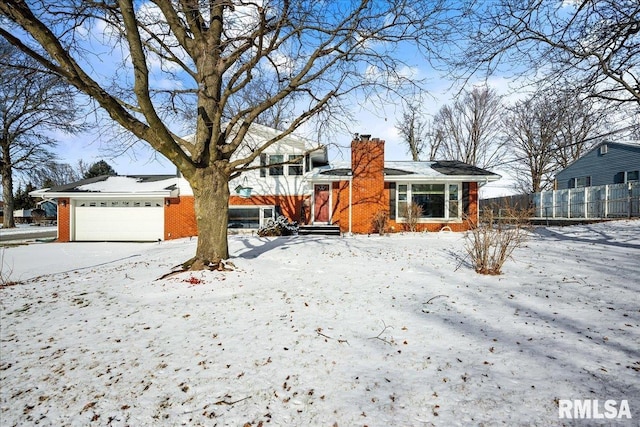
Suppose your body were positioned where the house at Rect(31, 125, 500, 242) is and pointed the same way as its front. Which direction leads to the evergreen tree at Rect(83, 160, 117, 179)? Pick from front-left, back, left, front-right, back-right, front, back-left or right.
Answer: back-right

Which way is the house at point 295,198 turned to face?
toward the camera

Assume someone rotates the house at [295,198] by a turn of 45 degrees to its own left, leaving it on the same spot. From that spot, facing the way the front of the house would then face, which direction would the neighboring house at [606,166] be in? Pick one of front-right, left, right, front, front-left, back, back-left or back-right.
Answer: front-left

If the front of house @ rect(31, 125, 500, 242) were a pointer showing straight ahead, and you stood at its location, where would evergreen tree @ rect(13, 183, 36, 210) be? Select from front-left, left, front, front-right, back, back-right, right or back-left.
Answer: back-right

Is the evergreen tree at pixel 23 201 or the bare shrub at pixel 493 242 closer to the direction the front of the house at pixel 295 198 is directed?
the bare shrub

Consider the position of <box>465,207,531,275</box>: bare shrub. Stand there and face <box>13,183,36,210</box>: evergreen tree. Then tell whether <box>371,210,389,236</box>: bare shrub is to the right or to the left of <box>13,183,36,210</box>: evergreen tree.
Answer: right

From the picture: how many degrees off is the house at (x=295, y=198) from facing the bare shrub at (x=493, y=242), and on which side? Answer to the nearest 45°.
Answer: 0° — it already faces it

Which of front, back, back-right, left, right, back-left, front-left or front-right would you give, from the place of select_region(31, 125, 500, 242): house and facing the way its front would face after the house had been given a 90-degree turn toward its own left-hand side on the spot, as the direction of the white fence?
front

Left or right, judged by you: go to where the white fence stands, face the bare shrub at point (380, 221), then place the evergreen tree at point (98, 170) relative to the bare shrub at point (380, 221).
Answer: right

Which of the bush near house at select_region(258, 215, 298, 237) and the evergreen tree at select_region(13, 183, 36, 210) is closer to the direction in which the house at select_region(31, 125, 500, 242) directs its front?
the bush near house

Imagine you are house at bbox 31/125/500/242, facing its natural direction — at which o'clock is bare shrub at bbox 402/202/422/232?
The bare shrub is roughly at 10 o'clock from the house.

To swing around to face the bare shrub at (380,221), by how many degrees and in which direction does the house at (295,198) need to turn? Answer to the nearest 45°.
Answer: approximately 45° to its left
